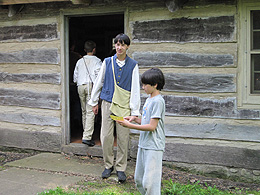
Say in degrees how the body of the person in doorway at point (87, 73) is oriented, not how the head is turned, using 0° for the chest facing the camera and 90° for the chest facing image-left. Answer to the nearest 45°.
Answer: approximately 180°

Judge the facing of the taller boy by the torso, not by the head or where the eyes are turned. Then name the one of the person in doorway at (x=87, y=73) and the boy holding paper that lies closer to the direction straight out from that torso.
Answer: the boy holding paper

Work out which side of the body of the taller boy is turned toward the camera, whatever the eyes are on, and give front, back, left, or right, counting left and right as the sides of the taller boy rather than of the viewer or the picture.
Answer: front

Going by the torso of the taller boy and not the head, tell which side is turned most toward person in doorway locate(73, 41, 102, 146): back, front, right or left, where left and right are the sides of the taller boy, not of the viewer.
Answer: back

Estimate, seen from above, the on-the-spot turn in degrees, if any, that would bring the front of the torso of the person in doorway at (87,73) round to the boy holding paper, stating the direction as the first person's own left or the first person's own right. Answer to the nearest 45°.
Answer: approximately 180°

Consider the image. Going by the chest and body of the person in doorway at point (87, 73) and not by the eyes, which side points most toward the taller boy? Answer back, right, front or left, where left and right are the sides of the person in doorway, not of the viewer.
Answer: back

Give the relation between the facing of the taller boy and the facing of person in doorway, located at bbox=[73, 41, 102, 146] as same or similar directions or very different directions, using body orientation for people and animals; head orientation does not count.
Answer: very different directions

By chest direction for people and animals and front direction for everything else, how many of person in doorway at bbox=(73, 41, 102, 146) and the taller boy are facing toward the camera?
1

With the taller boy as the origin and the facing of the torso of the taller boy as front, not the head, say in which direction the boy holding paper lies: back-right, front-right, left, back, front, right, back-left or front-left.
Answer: front
